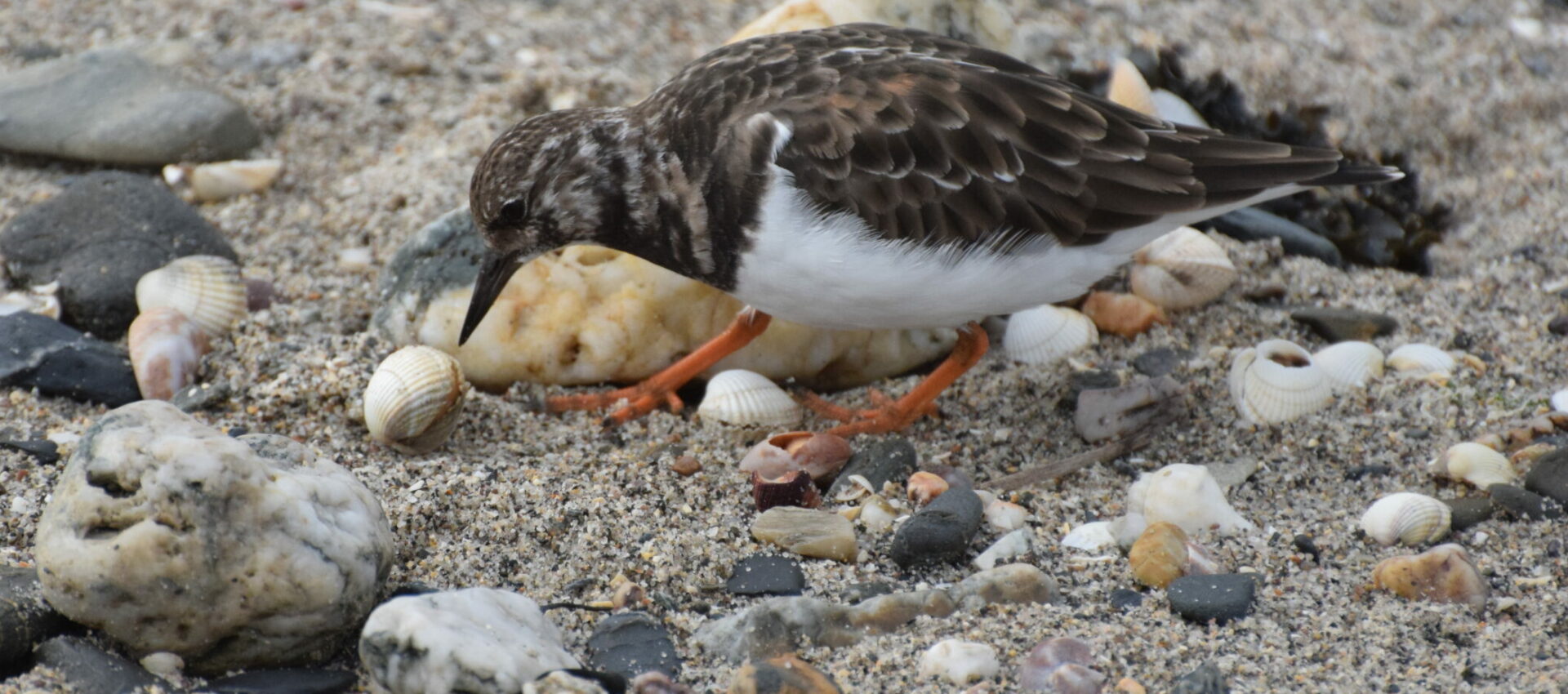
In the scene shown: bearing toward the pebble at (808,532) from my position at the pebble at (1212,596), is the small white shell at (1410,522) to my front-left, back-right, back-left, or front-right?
back-right

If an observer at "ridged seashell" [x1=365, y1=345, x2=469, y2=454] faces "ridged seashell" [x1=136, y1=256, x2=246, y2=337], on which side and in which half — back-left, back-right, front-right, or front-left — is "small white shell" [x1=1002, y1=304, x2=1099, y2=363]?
back-right

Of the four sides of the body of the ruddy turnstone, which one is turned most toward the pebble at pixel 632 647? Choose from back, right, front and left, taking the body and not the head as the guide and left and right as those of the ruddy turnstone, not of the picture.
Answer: left

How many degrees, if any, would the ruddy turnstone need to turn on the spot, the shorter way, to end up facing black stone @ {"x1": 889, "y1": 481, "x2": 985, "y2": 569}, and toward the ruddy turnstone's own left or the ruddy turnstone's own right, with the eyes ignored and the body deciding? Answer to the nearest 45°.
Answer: approximately 90° to the ruddy turnstone's own left

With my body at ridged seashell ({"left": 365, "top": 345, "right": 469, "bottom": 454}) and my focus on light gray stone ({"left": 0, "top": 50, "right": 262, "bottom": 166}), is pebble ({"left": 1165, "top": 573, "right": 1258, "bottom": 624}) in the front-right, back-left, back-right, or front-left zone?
back-right

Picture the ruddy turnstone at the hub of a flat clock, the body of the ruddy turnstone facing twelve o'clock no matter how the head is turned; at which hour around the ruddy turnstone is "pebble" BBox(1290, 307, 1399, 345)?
The pebble is roughly at 5 o'clock from the ruddy turnstone.

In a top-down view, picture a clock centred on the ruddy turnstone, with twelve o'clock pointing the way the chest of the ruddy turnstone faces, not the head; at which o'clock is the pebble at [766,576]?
The pebble is roughly at 9 o'clock from the ruddy turnstone.

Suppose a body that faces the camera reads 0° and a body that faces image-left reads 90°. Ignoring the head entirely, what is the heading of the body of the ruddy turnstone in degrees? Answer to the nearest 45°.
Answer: approximately 90°

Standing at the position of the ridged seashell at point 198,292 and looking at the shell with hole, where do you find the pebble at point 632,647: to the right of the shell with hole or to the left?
right

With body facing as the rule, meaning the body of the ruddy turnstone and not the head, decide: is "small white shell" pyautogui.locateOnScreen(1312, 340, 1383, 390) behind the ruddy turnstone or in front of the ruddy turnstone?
behind

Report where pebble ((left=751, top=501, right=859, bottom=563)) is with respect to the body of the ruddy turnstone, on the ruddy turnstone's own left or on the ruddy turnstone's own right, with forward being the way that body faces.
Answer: on the ruddy turnstone's own left

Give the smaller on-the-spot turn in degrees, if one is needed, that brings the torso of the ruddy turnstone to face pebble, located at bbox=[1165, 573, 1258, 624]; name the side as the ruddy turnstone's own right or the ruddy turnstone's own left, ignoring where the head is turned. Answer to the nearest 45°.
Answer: approximately 135° to the ruddy turnstone's own left

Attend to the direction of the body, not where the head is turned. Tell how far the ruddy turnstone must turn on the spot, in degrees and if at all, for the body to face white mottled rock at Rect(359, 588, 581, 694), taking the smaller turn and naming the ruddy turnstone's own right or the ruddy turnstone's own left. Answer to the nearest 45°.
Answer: approximately 90° to the ruddy turnstone's own left

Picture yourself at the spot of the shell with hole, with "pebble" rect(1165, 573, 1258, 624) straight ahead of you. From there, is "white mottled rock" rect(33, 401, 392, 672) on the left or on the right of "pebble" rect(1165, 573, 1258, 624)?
right

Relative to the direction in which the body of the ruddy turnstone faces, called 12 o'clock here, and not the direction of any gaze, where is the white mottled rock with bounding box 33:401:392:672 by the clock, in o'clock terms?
The white mottled rock is roughly at 10 o'clock from the ruddy turnstone.

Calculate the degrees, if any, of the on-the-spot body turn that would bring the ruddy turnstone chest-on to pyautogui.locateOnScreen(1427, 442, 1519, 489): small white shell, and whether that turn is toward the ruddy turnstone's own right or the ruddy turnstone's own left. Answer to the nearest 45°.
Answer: approximately 180°
